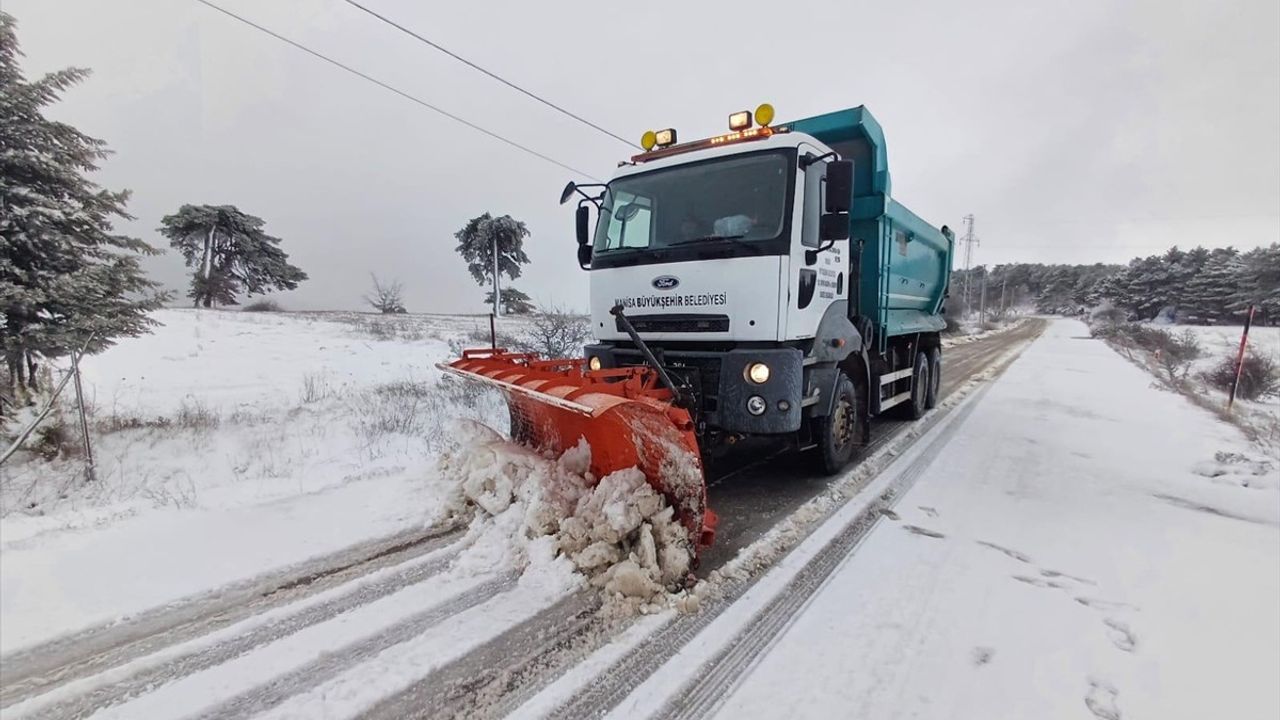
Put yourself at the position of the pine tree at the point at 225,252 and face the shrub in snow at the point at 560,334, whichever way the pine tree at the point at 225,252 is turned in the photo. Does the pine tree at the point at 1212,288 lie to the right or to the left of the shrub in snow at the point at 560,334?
left

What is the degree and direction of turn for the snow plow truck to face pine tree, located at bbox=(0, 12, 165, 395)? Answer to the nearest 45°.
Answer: approximately 45° to its right

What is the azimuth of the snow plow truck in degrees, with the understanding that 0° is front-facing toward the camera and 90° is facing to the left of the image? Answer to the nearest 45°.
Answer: approximately 45°

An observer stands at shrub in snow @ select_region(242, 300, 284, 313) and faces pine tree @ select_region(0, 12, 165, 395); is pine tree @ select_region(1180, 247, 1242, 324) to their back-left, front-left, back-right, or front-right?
front-left

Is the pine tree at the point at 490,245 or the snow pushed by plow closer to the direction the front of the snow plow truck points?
the snow pushed by plow

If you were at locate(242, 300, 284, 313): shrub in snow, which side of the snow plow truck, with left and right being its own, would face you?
right

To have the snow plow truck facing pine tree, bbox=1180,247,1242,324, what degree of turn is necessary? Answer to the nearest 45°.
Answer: approximately 180°

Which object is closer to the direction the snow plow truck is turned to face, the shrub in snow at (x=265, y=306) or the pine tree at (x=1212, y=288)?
the shrub in snow

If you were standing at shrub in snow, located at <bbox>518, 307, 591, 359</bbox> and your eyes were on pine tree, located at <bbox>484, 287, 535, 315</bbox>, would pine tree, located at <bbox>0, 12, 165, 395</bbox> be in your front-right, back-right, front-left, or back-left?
back-left

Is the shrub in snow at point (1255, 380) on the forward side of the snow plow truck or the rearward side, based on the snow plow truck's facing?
on the rearward side

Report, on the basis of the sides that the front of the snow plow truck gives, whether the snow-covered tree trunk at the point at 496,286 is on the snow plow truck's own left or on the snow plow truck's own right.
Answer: on the snow plow truck's own right

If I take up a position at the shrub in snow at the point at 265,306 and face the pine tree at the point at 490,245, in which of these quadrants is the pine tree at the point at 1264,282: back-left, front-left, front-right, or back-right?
front-right

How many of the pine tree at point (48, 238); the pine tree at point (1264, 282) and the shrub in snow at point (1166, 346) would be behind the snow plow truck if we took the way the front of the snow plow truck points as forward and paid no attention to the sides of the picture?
2

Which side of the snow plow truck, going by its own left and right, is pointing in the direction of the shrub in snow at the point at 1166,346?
back

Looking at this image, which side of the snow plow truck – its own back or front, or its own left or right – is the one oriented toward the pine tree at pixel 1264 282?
back

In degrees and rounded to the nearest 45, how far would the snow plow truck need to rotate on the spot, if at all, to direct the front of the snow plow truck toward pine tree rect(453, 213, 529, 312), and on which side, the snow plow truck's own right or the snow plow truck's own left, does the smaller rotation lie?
approximately 90° to the snow plow truck's own right
